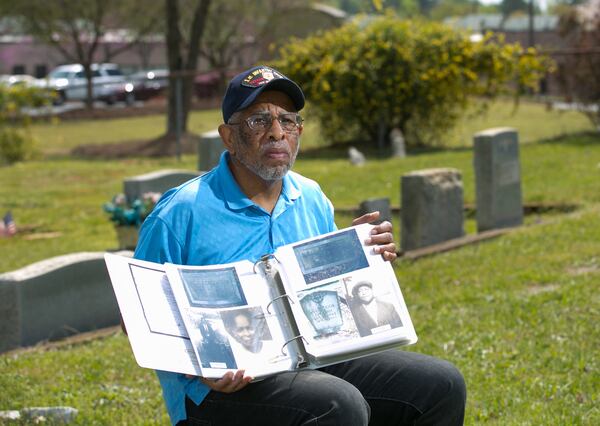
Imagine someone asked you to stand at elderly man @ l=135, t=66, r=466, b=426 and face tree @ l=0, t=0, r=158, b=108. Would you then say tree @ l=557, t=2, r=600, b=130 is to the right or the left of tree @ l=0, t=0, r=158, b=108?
right

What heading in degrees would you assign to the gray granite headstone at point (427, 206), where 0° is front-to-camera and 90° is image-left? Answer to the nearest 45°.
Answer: approximately 315°

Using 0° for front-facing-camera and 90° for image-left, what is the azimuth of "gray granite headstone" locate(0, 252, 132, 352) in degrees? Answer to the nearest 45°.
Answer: approximately 315°

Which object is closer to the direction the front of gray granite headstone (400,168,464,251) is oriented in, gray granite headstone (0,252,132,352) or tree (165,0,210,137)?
the gray granite headstone

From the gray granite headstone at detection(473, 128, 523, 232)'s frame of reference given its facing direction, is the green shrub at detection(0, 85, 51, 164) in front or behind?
behind

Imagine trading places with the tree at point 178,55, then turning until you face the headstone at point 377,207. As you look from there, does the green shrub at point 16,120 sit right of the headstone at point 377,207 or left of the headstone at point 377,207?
right

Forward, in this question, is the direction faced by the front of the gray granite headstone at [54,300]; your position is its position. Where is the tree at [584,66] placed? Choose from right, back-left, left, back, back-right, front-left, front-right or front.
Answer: left

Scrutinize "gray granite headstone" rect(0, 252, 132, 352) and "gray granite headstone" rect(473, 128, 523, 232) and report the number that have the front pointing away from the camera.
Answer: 0

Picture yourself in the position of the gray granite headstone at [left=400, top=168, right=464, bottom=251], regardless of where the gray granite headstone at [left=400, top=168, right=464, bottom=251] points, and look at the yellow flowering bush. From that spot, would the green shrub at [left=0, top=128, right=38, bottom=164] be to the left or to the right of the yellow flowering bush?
left
